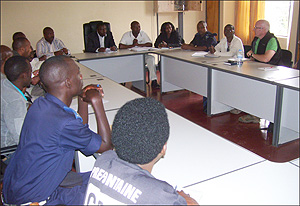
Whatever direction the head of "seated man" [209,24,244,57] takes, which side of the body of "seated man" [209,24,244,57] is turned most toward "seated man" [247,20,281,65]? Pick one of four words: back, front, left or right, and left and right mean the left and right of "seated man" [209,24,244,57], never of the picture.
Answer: left

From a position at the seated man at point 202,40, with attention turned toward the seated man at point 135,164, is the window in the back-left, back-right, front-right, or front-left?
back-left

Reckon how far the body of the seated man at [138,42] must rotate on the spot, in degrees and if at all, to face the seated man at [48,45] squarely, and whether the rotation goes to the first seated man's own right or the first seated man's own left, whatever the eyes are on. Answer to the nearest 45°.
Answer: approximately 90° to the first seated man's own right

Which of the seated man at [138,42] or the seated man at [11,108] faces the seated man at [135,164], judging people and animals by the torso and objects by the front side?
the seated man at [138,42]

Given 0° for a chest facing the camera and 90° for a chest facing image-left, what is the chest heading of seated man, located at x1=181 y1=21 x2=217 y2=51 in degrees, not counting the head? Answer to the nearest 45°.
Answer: approximately 45°

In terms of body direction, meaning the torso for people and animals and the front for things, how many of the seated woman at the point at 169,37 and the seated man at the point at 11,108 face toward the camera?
1

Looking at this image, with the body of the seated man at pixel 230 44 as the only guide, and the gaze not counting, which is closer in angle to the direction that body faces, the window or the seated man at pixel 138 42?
the seated man

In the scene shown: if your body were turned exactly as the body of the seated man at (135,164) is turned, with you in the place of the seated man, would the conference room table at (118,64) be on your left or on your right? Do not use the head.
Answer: on your left

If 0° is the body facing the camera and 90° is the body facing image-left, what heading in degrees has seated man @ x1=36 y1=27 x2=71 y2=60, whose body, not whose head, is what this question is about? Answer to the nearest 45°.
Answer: approximately 315°

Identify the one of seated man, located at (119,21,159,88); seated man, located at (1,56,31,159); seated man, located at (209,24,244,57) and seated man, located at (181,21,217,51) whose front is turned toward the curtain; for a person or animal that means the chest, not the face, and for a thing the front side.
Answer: seated man, located at (1,56,31,159)

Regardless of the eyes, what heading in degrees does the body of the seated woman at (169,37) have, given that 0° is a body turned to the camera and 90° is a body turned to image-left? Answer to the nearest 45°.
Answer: approximately 0°
